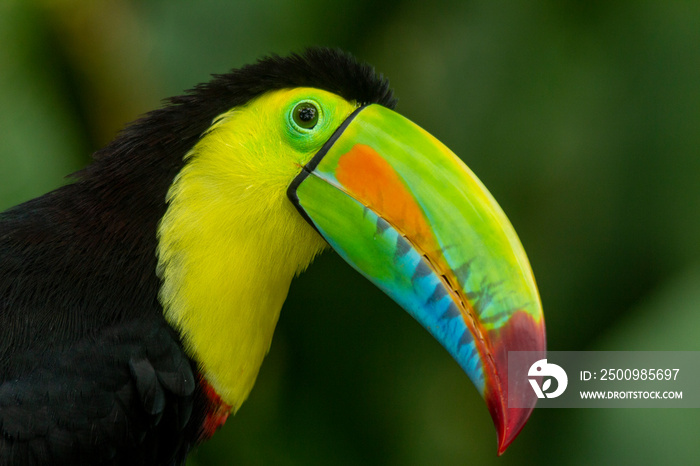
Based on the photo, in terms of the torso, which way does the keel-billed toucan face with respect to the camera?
to the viewer's right
